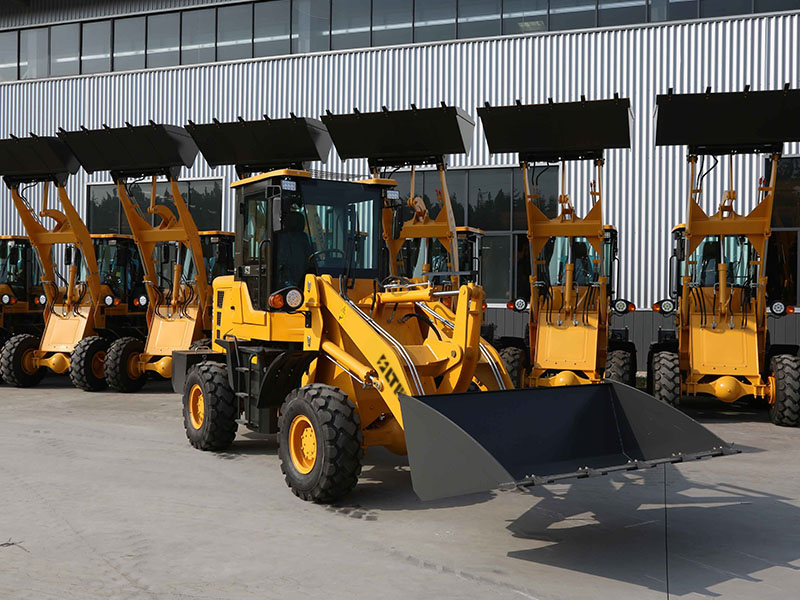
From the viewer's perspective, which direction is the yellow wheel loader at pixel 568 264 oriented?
toward the camera

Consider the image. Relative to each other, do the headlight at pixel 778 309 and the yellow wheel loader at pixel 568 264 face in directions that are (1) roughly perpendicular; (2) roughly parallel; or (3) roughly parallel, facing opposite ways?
roughly parallel

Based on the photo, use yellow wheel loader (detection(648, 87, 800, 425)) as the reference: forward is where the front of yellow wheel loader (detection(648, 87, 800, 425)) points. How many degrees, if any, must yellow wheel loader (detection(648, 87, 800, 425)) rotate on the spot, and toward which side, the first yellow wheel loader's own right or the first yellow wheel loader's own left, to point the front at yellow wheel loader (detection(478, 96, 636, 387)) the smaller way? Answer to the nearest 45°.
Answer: approximately 90° to the first yellow wheel loader's own right

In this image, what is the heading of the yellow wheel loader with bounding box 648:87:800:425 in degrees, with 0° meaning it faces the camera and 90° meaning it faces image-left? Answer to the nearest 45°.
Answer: approximately 0°

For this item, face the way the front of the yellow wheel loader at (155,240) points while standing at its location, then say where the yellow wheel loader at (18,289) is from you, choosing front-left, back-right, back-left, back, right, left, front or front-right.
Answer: right

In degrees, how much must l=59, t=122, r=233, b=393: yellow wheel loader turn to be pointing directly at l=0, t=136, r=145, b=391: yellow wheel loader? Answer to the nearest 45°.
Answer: approximately 90° to its right

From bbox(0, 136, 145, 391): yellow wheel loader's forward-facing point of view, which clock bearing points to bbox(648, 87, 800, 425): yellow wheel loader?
bbox(648, 87, 800, 425): yellow wheel loader is roughly at 9 o'clock from bbox(0, 136, 145, 391): yellow wheel loader.

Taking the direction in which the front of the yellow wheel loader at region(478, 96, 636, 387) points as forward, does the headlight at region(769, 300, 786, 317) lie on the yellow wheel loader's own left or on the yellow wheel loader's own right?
on the yellow wheel loader's own left

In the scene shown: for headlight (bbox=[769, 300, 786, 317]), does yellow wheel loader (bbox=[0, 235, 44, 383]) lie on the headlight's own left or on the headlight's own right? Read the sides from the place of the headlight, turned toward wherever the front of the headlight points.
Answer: on the headlight's own right

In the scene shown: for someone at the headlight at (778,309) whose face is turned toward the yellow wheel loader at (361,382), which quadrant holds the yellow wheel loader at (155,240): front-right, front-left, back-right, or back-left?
front-right

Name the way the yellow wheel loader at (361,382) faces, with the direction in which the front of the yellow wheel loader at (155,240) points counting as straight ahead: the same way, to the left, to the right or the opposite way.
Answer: to the left

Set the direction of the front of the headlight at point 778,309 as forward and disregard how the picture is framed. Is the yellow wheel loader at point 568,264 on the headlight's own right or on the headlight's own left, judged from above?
on the headlight's own right

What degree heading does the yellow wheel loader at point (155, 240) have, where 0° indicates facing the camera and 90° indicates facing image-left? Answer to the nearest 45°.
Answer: approximately 45°

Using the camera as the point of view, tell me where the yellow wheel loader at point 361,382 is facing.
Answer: facing the viewer and to the right of the viewer

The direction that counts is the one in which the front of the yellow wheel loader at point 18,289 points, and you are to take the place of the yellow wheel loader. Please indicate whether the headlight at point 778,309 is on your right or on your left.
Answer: on your left

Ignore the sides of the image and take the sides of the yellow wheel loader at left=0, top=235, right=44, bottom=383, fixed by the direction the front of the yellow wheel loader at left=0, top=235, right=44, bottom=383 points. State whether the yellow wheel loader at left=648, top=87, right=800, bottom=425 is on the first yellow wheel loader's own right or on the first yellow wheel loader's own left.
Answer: on the first yellow wheel loader's own left

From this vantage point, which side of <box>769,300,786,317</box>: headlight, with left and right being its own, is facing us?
front

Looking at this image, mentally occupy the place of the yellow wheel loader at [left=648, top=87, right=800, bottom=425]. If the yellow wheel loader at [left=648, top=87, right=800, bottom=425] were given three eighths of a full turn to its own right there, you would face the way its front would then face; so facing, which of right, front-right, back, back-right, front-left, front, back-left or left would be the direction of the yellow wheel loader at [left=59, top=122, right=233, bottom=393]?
front-left

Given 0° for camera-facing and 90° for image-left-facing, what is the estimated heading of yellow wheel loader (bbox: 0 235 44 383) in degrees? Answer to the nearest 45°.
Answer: approximately 45°

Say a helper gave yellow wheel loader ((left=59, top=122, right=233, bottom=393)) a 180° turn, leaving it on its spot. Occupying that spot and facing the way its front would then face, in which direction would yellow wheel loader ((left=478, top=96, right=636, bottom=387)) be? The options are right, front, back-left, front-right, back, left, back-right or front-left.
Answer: right
